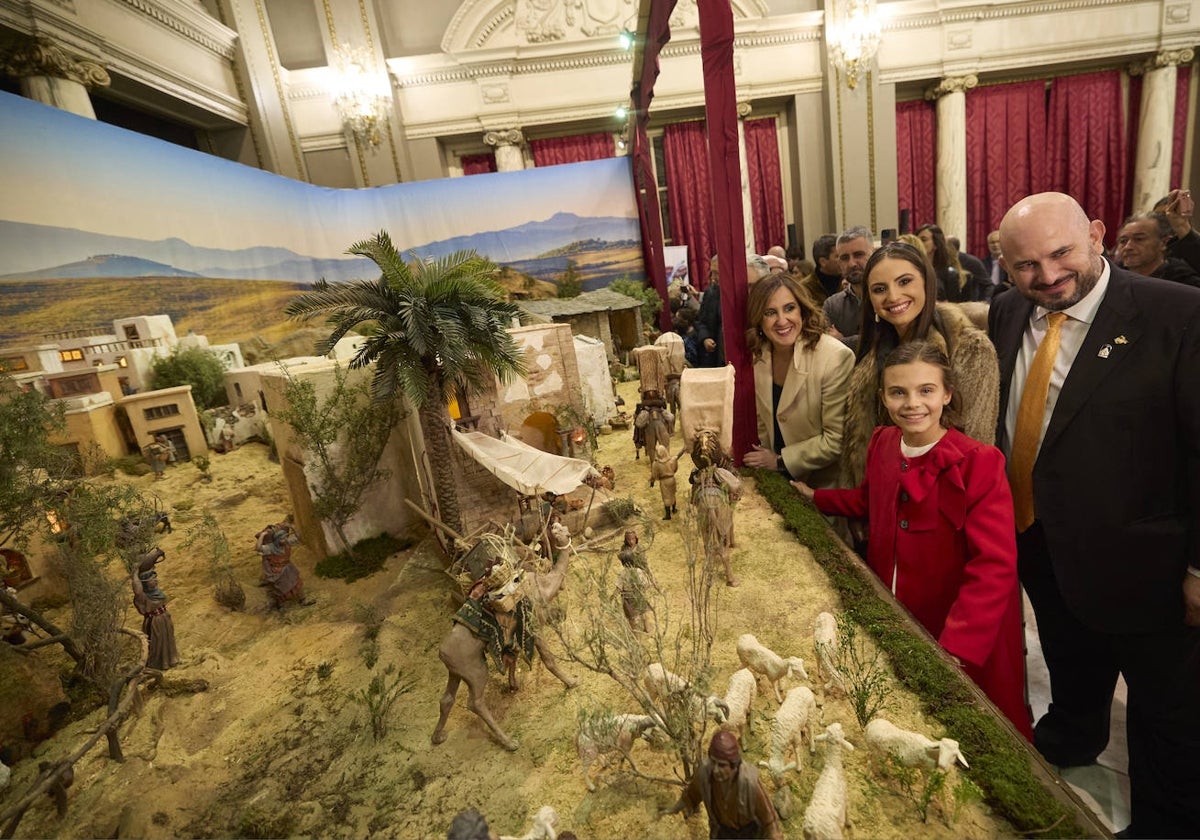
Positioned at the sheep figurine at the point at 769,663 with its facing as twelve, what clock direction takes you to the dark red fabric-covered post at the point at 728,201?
The dark red fabric-covered post is roughly at 9 o'clock from the sheep figurine.

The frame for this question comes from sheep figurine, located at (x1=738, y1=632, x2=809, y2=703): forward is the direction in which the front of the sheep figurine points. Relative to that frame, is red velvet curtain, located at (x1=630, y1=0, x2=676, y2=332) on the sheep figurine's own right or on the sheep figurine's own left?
on the sheep figurine's own left

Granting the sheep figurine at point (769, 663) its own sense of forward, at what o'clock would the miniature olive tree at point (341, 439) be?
The miniature olive tree is roughly at 7 o'clock from the sheep figurine.

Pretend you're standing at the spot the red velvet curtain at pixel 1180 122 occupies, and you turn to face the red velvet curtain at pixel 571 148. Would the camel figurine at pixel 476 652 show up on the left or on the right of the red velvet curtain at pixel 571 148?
left

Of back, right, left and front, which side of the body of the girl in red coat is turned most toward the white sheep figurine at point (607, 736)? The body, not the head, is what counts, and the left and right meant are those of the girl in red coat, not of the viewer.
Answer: front

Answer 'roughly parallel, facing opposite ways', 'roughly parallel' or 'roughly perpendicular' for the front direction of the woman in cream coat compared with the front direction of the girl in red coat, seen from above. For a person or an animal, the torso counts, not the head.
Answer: roughly parallel

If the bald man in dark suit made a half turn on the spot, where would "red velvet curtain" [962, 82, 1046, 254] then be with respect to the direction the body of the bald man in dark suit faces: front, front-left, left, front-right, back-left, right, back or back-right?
front-left

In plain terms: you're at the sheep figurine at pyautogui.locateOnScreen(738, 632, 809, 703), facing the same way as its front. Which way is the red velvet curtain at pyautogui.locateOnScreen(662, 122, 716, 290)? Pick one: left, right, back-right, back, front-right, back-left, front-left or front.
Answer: left

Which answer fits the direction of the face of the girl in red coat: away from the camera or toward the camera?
toward the camera

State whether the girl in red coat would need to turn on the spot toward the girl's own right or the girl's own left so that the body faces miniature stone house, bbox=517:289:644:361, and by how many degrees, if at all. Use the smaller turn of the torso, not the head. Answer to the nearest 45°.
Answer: approximately 90° to the girl's own right

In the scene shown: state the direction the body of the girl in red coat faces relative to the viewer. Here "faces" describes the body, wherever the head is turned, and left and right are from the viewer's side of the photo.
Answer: facing the viewer and to the left of the viewer

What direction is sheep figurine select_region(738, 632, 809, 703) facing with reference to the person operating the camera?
facing to the right of the viewer
